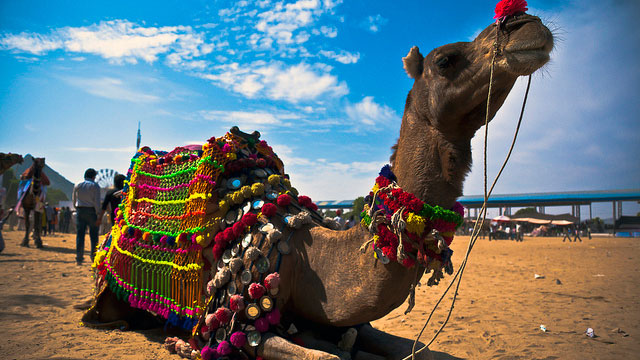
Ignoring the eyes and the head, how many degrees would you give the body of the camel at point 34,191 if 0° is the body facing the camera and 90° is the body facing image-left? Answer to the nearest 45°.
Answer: approximately 0°
